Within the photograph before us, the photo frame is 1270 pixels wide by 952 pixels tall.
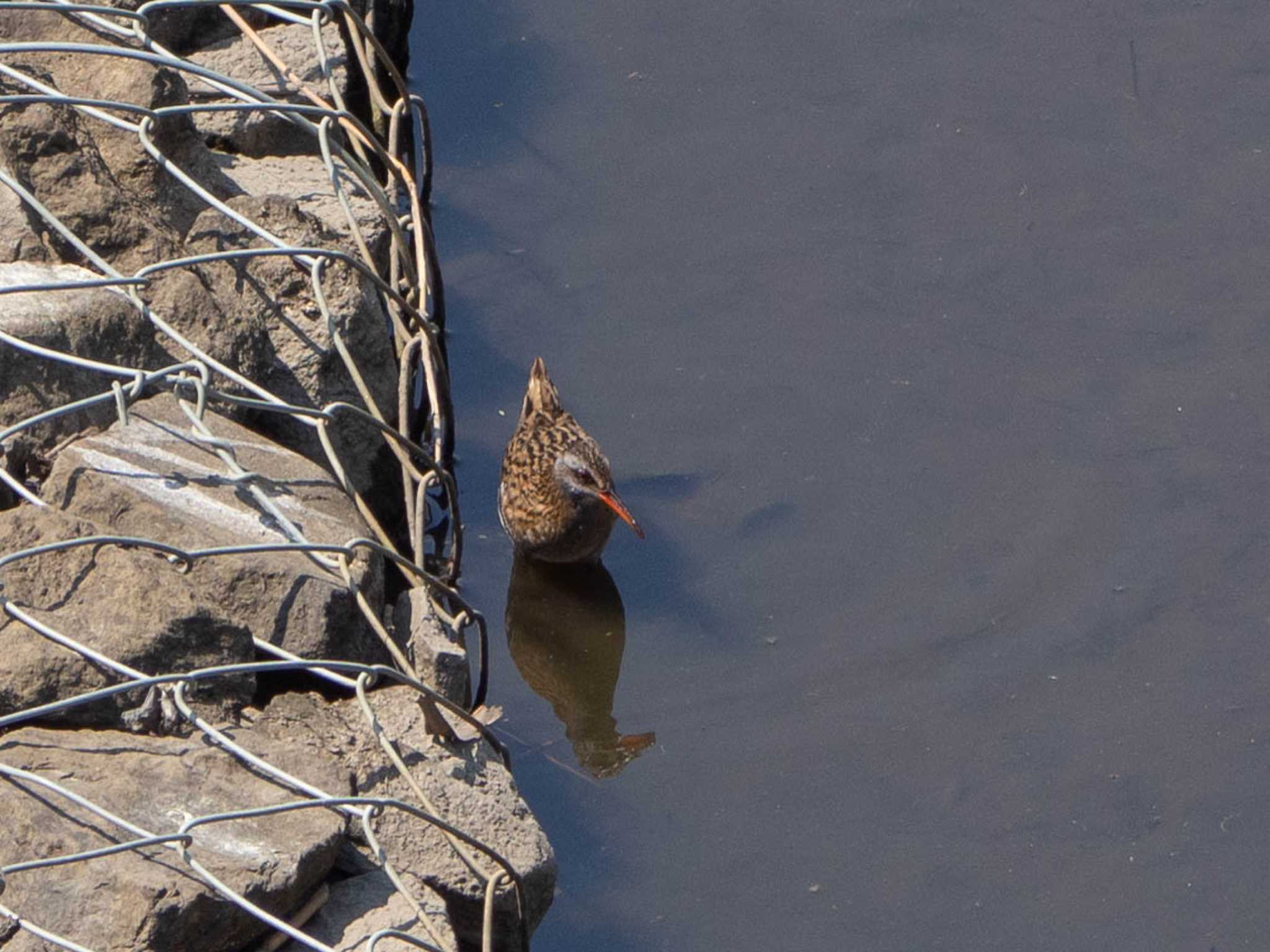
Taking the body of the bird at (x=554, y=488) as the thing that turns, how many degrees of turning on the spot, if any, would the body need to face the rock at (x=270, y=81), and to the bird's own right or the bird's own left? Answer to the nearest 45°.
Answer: approximately 180°

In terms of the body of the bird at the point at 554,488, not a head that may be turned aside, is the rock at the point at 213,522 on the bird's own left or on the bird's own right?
on the bird's own right

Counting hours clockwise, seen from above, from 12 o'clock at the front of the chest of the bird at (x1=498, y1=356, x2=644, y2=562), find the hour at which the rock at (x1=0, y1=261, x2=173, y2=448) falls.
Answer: The rock is roughly at 3 o'clock from the bird.

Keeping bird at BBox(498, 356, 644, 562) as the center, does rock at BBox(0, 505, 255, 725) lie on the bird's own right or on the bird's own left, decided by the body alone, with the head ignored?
on the bird's own right

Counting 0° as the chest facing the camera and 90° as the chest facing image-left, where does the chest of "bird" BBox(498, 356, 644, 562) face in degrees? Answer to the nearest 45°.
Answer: approximately 315°
